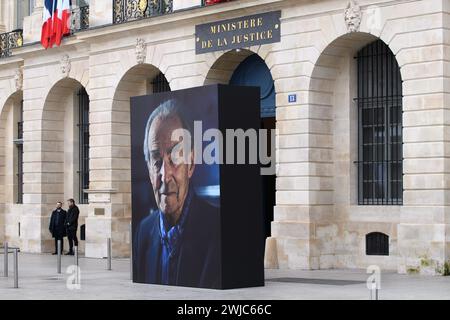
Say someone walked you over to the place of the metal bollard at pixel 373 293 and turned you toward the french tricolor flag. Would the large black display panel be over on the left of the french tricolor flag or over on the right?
left

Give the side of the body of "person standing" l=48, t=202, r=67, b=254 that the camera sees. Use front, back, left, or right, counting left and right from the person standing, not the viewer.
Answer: front

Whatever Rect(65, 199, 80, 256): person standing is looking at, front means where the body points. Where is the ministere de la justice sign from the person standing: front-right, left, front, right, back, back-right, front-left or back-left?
back-left

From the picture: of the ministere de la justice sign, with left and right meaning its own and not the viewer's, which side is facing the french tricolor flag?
right

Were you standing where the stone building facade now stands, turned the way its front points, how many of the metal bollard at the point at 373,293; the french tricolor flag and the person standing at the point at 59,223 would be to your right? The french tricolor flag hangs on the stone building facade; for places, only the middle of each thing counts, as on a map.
2

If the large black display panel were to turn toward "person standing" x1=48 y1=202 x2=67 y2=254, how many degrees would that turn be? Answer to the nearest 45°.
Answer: approximately 135° to its right

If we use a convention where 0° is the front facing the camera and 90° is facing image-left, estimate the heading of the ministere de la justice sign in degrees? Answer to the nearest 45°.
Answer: approximately 45°

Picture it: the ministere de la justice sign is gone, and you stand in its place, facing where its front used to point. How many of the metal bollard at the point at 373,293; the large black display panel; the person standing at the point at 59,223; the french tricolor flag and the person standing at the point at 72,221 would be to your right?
3

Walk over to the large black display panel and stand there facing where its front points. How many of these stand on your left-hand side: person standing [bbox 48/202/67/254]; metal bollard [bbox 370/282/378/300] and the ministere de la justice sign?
1
